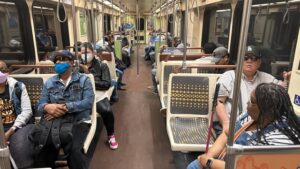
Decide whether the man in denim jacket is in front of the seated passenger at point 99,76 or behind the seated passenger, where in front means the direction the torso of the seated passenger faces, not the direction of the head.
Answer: in front

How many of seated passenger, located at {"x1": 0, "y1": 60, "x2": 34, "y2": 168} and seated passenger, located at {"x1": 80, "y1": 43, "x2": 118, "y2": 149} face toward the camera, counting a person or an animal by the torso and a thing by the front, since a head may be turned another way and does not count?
2

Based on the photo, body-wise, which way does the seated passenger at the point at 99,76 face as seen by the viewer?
toward the camera

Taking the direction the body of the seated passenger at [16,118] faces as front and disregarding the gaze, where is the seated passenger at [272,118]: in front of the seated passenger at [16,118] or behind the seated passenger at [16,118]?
in front

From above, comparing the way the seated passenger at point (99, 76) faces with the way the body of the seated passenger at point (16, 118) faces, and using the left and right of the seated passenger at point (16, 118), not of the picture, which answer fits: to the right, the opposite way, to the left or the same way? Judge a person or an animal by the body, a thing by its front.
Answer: the same way

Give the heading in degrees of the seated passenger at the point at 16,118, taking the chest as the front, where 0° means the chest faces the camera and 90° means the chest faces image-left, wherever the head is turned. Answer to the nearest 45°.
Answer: approximately 0°

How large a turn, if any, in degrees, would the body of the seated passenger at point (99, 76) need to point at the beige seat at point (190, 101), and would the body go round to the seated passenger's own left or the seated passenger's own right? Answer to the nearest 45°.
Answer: approximately 45° to the seated passenger's own left

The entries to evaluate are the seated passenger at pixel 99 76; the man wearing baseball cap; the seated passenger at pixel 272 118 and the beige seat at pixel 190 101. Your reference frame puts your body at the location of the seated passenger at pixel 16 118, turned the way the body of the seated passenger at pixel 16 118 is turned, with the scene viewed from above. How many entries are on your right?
0

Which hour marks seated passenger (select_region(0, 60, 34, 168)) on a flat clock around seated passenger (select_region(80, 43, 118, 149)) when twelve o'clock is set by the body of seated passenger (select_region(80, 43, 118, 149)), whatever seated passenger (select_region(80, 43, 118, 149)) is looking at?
seated passenger (select_region(0, 60, 34, 168)) is roughly at 1 o'clock from seated passenger (select_region(80, 43, 118, 149)).

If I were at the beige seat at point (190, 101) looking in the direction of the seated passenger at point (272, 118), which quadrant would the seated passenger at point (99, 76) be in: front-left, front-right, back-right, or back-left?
back-right

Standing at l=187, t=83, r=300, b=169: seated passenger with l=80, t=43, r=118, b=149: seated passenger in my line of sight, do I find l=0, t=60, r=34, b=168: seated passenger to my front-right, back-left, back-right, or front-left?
front-left

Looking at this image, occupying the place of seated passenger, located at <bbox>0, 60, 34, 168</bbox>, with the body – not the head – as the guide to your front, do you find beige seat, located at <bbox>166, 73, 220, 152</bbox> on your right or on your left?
on your left

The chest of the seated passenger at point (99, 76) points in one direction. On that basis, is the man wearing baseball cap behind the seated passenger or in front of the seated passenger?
in front
